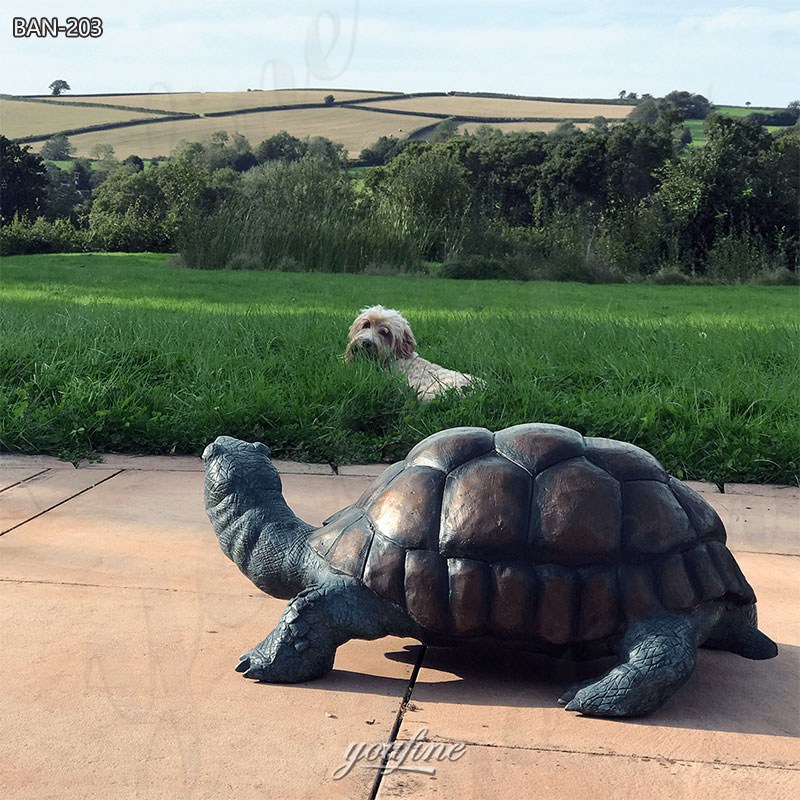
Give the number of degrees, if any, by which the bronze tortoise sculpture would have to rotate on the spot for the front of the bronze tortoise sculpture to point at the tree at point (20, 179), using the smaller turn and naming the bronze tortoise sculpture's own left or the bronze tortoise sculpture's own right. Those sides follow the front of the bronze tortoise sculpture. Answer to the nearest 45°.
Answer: approximately 45° to the bronze tortoise sculpture's own right

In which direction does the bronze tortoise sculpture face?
to the viewer's left

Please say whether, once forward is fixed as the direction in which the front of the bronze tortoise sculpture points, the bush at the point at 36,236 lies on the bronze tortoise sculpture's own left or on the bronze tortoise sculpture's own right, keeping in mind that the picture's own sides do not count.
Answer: on the bronze tortoise sculpture's own right

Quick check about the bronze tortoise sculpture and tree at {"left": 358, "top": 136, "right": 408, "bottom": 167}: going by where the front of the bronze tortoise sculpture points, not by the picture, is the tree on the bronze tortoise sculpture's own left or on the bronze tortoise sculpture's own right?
on the bronze tortoise sculpture's own right

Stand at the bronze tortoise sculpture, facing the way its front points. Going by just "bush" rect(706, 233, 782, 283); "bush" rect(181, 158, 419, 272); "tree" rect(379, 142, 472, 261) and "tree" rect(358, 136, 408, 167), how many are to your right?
4

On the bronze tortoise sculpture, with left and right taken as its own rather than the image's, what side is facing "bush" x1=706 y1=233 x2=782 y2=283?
right

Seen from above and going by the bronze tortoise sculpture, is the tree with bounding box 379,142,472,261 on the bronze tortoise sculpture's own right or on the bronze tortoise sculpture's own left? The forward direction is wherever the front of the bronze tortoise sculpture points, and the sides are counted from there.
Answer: on the bronze tortoise sculpture's own right

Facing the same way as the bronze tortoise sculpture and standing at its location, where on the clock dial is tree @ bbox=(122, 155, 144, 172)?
The tree is roughly at 2 o'clock from the bronze tortoise sculpture.

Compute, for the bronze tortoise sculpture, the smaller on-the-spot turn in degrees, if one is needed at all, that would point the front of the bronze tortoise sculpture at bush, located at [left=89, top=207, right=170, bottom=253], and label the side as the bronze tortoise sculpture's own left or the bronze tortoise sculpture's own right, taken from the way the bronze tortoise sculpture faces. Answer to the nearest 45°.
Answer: approximately 45° to the bronze tortoise sculpture's own right

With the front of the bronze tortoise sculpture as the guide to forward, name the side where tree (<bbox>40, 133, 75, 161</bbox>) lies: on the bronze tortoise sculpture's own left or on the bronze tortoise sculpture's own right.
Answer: on the bronze tortoise sculpture's own right
